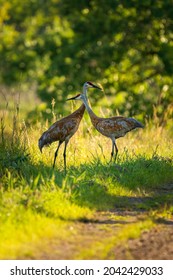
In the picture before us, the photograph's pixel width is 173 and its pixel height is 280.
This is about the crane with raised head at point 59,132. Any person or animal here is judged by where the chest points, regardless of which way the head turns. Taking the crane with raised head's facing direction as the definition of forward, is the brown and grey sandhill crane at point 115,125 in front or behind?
in front

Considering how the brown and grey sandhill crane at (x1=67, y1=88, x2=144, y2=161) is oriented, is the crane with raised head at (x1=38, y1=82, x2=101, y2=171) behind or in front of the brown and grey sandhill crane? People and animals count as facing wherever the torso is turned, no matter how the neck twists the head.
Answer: in front

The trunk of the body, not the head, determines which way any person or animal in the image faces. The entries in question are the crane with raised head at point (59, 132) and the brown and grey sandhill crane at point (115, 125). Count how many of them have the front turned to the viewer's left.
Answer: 1

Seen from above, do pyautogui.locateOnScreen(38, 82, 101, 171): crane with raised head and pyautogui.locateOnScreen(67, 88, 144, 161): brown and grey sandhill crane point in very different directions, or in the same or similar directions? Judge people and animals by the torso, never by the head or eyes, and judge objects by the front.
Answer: very different directions
